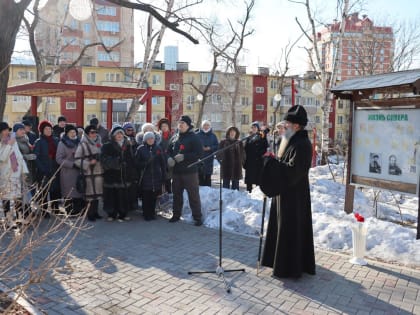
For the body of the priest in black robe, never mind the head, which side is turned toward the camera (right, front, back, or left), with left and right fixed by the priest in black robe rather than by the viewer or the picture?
left

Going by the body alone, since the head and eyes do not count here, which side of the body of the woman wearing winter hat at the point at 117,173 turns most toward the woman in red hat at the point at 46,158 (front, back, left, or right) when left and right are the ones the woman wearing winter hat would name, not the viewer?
right

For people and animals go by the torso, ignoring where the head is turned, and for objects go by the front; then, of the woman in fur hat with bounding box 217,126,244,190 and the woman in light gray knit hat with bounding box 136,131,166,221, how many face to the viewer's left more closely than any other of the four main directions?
0

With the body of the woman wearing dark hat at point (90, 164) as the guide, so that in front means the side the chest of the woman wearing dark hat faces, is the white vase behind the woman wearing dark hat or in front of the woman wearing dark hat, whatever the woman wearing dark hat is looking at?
in front

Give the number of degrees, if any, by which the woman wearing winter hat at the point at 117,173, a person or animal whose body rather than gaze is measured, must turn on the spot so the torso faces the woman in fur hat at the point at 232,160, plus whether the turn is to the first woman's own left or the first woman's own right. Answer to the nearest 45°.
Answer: approximately 135° to the first woman's own left

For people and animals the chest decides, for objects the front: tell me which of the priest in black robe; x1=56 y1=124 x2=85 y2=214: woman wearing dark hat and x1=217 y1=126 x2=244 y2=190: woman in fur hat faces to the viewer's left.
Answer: the priest in black robe

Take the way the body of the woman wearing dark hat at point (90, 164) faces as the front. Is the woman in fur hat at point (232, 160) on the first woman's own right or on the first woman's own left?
on the first woman's own left

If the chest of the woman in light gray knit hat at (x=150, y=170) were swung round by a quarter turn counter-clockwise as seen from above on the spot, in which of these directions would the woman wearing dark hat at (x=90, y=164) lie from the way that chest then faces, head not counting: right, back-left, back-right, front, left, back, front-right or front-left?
back

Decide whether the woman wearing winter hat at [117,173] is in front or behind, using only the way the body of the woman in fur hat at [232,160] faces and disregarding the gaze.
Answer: in front

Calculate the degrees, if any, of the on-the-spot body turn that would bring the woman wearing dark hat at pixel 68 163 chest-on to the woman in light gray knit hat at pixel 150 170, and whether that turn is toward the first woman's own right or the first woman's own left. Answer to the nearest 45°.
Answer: approximately 45° to the first woman's own left

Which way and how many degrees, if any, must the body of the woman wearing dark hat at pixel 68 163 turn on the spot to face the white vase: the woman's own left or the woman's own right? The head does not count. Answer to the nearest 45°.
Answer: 0° — they already face it

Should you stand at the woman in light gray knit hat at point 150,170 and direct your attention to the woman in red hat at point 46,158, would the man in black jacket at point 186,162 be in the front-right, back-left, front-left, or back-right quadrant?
back-left

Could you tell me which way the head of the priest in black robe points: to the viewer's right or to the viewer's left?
to the viewer's left
